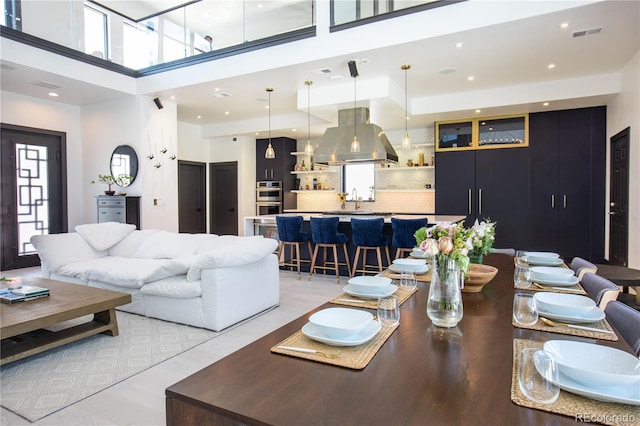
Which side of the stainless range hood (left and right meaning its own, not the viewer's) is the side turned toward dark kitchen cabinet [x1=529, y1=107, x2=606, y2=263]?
left

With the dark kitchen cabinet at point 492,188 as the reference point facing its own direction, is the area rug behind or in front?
in front

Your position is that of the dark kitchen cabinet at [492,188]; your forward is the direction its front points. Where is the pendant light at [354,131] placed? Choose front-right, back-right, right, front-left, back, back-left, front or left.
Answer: front-right

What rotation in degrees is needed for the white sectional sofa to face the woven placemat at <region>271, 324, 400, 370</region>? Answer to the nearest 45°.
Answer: approximately 45° to its left

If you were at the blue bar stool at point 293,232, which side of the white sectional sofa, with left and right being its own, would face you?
back

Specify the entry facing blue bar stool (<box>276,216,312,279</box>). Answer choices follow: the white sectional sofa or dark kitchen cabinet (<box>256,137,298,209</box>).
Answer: the dark kitchen cabinet

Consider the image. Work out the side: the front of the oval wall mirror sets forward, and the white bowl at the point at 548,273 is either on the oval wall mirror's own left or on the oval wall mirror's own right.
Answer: on the oval wall mirror's own left

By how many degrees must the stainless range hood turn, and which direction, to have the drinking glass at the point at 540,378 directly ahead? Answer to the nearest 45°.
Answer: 0° — it already faces it

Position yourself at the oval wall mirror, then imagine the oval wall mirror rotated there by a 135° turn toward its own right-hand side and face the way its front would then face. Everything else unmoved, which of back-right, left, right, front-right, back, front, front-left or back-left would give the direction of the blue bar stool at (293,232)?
back-right

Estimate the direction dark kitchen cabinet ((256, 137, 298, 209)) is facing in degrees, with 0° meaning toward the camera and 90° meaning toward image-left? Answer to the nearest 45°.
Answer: approximately 0°

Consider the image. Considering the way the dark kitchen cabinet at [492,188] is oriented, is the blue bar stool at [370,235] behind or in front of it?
in front

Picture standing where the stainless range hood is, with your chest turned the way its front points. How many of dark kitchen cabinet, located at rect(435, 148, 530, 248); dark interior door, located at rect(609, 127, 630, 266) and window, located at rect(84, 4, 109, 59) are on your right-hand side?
1

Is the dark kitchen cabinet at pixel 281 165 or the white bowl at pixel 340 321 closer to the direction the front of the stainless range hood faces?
the white bowl

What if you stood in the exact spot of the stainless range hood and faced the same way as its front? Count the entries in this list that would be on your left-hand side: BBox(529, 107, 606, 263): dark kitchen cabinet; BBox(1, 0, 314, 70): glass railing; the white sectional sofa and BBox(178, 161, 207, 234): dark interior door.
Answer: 1
